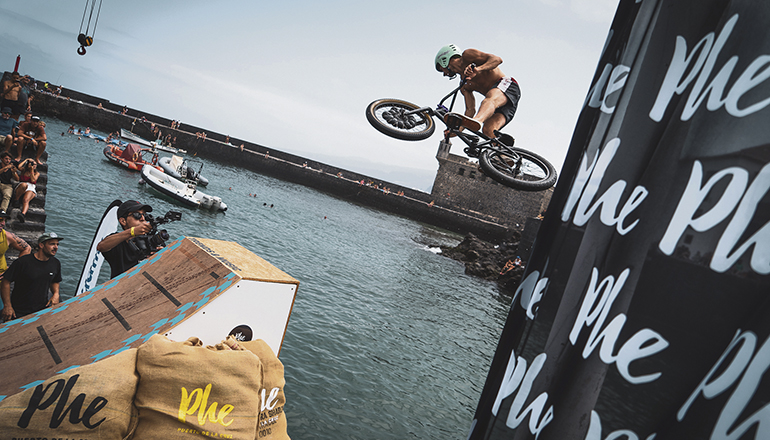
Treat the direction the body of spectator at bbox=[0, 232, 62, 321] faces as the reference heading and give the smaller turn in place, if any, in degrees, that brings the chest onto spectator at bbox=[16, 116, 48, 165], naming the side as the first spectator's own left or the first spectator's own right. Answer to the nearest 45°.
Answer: approximately 135° to the first spectator's own left

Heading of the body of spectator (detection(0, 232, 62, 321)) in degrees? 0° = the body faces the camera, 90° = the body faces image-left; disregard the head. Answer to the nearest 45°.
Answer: approximately 315°
